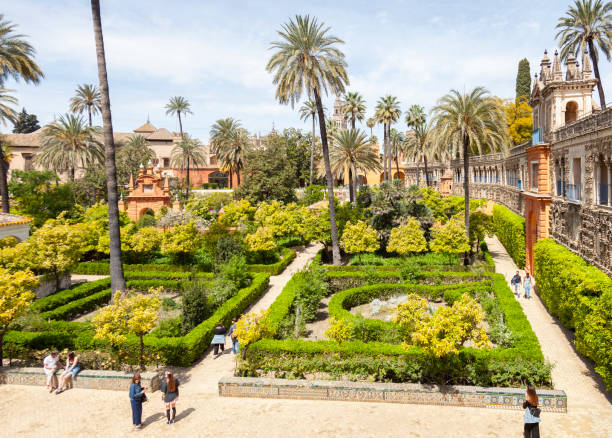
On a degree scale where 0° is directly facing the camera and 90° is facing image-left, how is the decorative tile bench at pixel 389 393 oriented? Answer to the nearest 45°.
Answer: approximately 0°

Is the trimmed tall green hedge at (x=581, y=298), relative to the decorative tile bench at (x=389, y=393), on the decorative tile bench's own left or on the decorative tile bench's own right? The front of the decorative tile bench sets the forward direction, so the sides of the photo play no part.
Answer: on the decorative tile bench's own left

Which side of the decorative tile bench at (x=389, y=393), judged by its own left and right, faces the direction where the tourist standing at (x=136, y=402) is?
right

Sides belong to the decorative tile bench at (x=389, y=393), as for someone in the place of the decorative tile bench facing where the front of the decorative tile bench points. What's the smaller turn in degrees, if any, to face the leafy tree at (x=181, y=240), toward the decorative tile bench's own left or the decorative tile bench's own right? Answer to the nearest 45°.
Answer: approximately 135° to the decorative tile bench's own right
